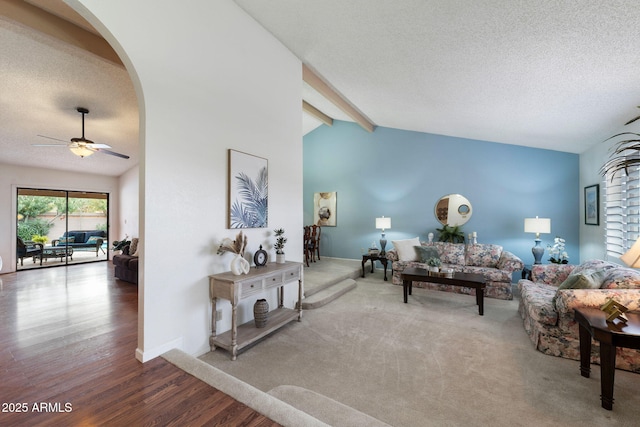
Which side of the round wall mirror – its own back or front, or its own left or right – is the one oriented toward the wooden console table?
front

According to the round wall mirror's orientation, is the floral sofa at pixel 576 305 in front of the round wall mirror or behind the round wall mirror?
in front

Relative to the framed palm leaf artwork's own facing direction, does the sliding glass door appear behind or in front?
behind

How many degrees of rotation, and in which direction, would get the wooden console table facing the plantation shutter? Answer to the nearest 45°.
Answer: approximately 45° to its left

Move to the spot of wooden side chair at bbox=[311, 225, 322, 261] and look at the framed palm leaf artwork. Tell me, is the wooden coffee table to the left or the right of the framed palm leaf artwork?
left

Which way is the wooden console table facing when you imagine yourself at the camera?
facing the viewer and to the right of the viewer

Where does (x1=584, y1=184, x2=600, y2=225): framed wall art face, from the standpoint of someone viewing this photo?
facing the viewer and to the left of the viewer

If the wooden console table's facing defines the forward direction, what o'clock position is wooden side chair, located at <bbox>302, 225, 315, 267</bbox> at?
The wooden side chair is roughly at 8 o'clock from the wooden console table.

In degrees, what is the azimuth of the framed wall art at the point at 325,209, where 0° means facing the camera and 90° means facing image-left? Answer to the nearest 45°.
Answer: approximately 0°

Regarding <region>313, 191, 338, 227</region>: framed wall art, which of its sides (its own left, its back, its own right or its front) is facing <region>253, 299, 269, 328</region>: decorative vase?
front

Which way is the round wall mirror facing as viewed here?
toward the camera

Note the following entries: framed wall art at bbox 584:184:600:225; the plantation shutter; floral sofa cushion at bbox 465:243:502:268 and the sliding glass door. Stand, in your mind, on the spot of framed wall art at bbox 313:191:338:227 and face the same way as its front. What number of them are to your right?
1

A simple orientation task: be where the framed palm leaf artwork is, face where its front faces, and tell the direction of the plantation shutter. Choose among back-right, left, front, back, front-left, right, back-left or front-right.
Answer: front-left

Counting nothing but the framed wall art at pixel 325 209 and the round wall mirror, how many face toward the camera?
2
